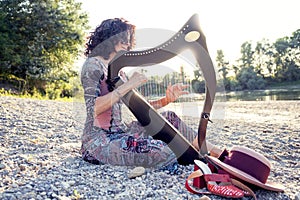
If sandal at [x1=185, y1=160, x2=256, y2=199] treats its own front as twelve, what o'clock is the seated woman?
The seated woman is roughly at 7 o'clock from the sandal.

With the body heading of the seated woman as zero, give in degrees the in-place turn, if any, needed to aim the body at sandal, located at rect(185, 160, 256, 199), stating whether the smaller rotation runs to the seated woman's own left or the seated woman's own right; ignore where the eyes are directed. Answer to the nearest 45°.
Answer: approximately 45° to the seated woman's own right

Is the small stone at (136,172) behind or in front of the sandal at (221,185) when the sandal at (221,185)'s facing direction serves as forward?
behind

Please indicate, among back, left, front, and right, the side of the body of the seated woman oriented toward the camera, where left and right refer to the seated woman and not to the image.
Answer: right

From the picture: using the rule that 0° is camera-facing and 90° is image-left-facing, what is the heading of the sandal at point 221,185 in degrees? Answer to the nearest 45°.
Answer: approximately 270°

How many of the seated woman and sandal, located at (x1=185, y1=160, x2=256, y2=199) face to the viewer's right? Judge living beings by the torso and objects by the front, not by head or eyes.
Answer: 2

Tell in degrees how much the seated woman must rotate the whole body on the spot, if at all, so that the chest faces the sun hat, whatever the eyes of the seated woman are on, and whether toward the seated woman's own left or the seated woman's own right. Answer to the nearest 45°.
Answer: approximately 45° to the seated woman's own right

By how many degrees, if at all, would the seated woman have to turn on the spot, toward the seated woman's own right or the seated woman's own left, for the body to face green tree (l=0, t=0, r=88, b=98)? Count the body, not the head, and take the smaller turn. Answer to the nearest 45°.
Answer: approximately 90° to the seated woman's own left

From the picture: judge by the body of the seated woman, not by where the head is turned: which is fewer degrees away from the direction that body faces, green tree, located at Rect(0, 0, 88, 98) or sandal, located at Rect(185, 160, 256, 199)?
the sandal

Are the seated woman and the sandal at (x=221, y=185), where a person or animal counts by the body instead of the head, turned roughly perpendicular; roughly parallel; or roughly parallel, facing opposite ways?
roughly parallel
